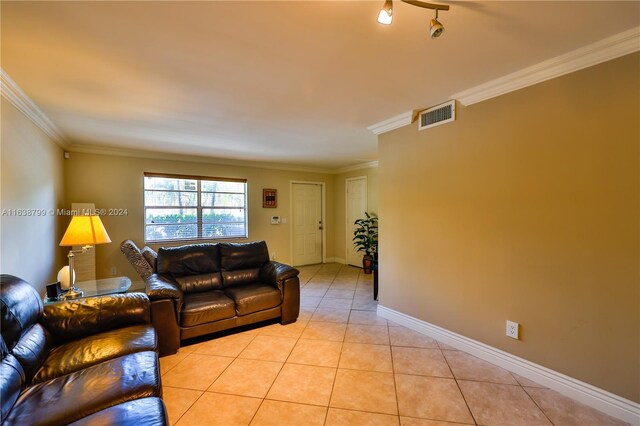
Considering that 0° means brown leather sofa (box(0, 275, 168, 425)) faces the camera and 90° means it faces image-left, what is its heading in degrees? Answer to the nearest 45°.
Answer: approximately 270°

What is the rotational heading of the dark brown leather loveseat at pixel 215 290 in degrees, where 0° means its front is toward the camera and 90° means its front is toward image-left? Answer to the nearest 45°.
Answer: approximately 315°

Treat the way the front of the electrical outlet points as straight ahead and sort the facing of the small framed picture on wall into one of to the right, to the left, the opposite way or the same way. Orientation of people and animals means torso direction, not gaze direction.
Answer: to the left

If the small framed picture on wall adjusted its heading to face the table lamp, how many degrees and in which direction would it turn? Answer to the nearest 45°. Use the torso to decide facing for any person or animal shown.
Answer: approximately 45° to its right

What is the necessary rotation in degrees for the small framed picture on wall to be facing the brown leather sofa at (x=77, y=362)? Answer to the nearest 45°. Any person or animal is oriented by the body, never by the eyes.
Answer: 0° — it already faces it

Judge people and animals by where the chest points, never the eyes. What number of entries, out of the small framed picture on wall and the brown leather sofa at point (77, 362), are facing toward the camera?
1

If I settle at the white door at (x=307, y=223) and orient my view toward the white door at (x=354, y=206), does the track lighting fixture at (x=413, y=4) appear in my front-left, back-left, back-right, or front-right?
front-right

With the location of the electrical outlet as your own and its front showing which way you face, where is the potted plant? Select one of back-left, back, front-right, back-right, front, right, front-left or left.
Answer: right

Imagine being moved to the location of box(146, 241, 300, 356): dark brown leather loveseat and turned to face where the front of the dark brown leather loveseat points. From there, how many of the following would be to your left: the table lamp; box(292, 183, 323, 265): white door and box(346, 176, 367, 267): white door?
2

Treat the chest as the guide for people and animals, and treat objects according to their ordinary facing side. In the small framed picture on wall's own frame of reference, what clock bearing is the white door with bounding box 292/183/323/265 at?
The white door is roughly at 8 o'clock from the small framed picture on wall.

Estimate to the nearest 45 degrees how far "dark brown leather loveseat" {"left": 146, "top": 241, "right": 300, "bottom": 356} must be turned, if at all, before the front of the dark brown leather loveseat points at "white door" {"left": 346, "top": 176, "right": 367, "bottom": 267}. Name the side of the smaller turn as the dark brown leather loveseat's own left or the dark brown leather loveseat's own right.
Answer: approximately 90° to the dark brown leather loveseat's own left

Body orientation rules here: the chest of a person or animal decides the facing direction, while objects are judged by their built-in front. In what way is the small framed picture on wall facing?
toward the camera

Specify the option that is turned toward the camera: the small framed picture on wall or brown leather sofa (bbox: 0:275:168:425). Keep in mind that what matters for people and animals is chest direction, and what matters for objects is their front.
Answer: the small framed picture on wall

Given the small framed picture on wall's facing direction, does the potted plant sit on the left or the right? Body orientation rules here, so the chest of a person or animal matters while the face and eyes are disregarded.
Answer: on its left

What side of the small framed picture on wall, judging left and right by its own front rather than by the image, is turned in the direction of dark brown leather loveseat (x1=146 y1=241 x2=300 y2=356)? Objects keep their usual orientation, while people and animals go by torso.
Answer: front

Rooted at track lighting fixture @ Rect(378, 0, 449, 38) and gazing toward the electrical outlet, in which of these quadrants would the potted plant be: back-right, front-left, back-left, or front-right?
front-left

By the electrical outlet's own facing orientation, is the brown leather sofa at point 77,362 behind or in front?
in front

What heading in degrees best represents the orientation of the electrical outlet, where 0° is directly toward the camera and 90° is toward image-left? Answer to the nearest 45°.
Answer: approximately 45°
